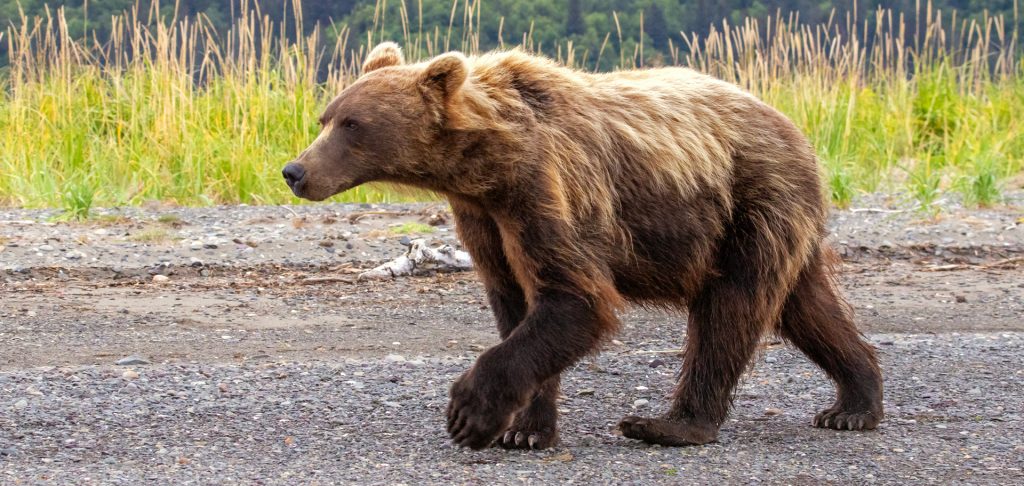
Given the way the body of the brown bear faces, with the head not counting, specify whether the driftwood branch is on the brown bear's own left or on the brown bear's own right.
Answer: on the brown bear's own right

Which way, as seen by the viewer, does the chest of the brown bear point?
to the viewer's left
